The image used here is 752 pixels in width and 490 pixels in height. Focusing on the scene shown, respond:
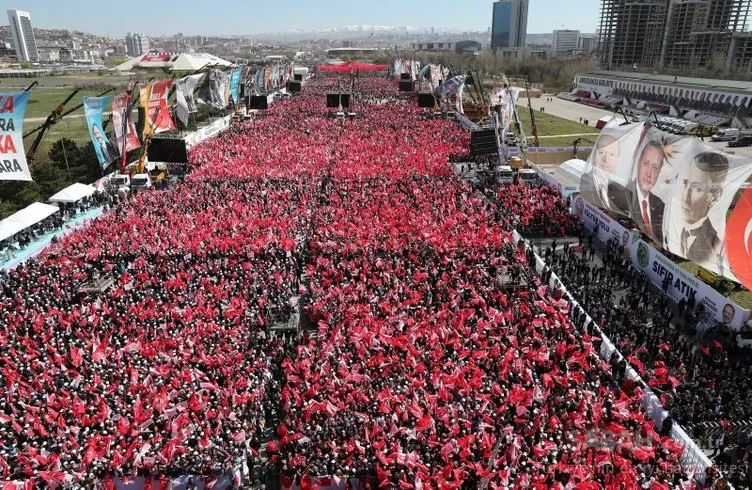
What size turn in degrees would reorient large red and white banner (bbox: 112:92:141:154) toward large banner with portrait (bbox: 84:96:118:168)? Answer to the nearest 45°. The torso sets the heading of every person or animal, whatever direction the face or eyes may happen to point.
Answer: approximately 45° to its right

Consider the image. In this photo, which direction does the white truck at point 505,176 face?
toward the camera

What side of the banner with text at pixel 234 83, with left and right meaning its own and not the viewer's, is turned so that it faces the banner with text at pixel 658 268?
front

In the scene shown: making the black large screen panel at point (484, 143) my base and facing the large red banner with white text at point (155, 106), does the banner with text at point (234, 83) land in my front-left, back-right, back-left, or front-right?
front-right

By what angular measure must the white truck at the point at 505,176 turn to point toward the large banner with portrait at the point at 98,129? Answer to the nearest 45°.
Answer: approximately 45° to its right

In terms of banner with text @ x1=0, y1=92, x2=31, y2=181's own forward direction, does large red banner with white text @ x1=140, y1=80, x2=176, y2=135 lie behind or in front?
behind

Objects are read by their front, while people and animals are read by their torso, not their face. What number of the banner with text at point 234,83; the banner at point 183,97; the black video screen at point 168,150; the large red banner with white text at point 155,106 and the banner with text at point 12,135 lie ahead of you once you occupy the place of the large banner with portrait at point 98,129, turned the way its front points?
1

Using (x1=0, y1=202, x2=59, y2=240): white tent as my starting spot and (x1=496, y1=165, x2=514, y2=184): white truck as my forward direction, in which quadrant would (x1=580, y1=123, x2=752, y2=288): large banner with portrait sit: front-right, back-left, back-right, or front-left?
front-right
